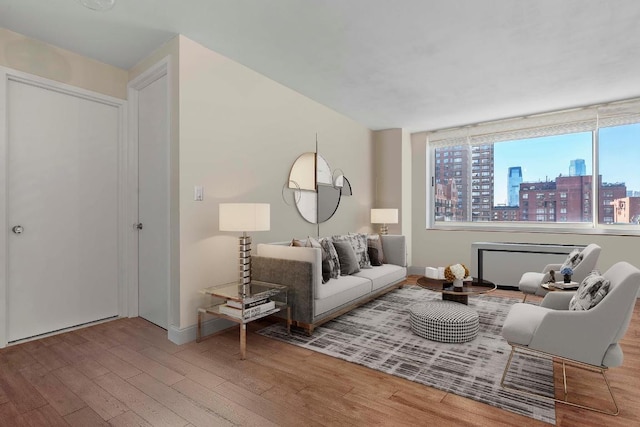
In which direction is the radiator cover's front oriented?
toward the camera

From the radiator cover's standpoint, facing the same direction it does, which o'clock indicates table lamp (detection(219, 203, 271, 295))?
The table lamp is roughly at 1 o'clock from the radiator cover.

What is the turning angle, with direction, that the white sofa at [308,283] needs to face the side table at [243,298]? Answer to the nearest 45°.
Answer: approximately 90° to its right

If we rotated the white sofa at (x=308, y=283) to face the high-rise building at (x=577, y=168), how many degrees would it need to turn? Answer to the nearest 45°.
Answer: approximately 90° to its left

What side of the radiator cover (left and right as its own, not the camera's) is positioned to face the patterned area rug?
front

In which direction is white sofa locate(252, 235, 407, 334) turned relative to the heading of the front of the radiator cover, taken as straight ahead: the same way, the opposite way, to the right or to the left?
to the left

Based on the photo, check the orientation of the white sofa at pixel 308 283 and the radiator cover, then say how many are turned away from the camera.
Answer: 0

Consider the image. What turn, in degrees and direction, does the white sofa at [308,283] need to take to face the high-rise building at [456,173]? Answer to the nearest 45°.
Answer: approximately 90° to its left

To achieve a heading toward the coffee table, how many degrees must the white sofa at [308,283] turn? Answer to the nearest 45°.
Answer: approximately 45° to its left

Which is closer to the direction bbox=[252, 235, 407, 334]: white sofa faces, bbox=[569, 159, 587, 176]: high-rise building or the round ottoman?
the round ottoman

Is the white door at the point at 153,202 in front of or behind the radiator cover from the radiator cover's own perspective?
in front

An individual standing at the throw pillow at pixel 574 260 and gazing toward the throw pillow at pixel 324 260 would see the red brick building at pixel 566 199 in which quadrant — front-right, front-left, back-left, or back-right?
back-right

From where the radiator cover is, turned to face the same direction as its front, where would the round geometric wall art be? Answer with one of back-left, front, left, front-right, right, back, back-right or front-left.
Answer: front-right

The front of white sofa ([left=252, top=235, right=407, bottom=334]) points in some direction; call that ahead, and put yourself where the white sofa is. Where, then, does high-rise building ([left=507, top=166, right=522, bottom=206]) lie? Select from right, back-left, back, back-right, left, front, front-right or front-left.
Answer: left

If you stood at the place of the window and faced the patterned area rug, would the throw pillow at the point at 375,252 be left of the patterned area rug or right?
right
